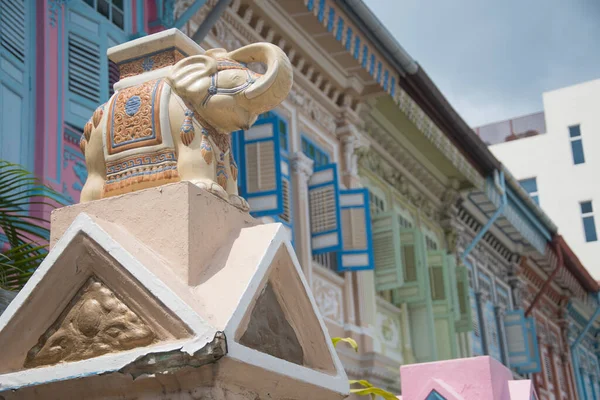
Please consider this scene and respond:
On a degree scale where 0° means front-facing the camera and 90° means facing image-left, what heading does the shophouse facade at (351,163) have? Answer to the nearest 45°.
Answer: approximately 315°

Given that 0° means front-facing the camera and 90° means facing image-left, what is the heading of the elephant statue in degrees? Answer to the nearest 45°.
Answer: approximately 315°

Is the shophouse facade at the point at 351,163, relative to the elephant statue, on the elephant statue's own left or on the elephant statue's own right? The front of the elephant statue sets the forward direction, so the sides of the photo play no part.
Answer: on the elephant statue's own left

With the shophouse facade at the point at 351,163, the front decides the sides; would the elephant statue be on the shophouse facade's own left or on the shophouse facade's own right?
on the shophouse facade's own right

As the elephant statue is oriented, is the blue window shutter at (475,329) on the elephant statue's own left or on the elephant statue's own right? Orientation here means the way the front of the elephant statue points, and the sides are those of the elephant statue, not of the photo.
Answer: on the elephant statue's own left
